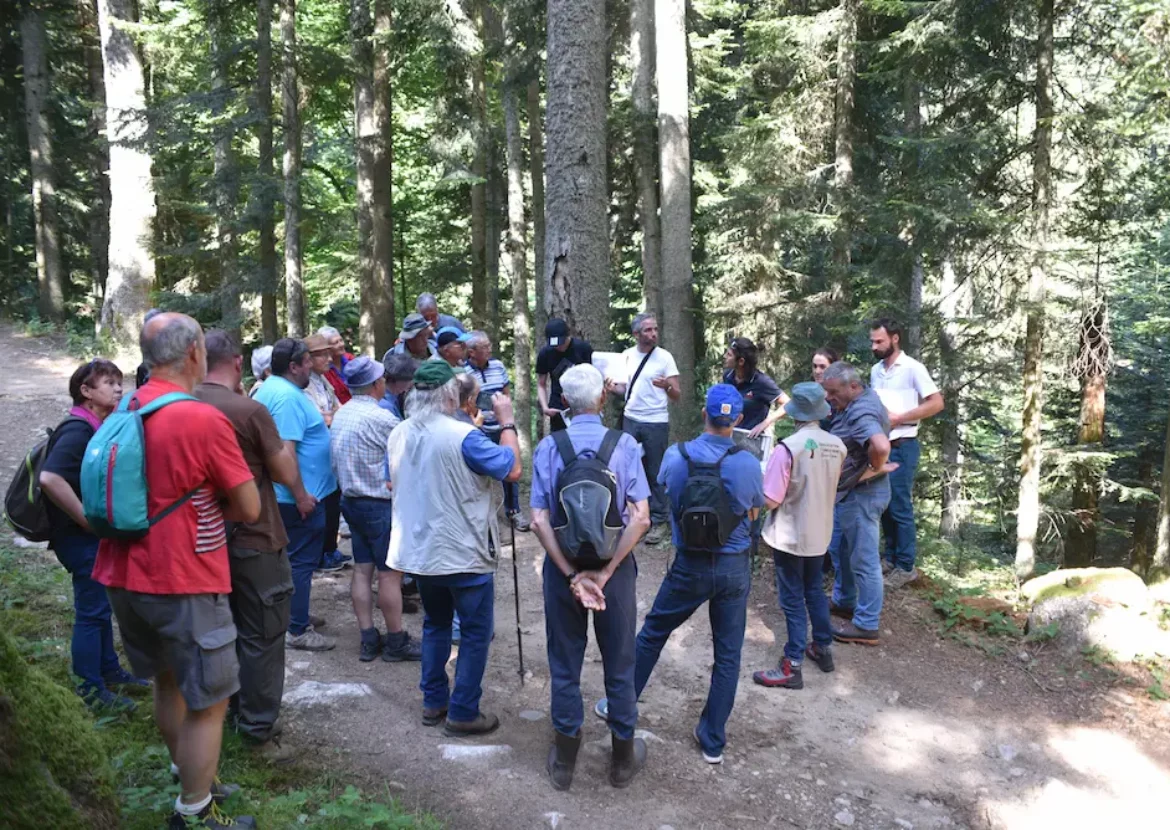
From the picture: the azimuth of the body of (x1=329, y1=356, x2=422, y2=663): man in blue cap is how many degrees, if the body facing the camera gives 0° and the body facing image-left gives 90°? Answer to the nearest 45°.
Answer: approximately 225°

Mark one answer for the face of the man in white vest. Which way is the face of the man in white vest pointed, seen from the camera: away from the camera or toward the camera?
away from the camera

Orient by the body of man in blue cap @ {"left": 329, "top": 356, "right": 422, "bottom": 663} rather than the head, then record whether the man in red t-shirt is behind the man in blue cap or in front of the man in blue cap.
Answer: behind

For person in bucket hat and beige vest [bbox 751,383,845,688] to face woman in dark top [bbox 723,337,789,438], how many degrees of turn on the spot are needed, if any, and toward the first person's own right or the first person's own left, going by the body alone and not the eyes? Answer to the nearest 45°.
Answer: approximately 45° to the first person's own right

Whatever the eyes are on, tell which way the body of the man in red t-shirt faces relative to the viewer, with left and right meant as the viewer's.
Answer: facing away from the viewer and to the right of the viewer

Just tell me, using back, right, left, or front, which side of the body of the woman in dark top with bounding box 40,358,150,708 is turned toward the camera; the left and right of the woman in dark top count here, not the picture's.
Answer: right

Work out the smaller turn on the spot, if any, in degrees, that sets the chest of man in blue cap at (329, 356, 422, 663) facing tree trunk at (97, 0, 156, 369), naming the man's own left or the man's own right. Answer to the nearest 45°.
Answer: approximately 45° to the man's own left

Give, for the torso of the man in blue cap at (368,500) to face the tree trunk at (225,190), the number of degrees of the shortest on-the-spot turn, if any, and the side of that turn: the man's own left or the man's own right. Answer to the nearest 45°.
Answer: approximately 45° to the man's own left

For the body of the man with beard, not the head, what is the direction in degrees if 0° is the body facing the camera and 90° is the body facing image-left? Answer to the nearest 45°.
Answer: approximately 45°

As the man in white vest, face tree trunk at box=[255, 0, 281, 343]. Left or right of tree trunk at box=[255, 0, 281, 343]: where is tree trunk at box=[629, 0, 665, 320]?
right

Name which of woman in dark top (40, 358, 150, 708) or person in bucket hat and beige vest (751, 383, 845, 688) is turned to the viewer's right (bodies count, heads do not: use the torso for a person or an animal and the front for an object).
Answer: the woman in dark top

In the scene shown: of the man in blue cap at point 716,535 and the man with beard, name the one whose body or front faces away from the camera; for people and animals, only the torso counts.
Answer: the man in blue cap

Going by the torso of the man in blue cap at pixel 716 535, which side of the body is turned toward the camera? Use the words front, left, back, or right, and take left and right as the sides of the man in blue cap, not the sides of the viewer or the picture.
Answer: back
